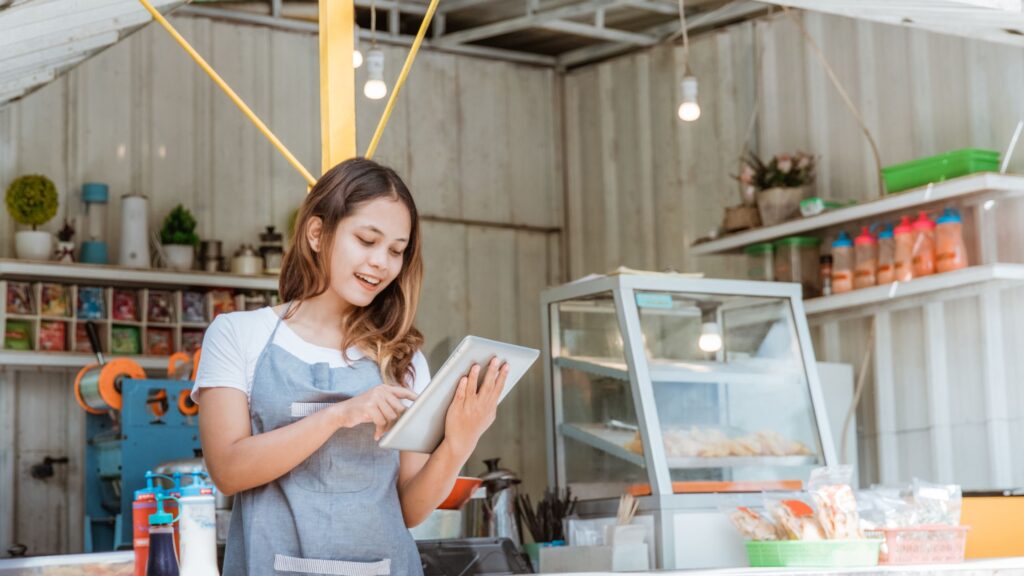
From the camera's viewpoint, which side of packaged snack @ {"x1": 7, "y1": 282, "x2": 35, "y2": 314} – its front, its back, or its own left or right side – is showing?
front

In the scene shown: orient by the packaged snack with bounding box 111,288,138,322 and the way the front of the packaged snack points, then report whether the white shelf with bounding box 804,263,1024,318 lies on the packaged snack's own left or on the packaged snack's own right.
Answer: on the packaged snack's own left

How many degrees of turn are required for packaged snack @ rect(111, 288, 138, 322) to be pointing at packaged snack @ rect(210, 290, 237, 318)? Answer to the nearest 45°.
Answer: approximately 90° to its left

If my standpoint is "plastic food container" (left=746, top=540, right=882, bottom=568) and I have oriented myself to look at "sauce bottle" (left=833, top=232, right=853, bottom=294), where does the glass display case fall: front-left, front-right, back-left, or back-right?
front-left

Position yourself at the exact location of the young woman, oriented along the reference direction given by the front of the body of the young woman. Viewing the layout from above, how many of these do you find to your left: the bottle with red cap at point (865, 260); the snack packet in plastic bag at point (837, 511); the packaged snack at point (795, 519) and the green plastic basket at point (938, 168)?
4

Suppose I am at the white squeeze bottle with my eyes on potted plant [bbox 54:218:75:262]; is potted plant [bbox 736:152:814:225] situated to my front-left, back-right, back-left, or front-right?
front-right

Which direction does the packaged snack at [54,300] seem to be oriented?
toward the camera

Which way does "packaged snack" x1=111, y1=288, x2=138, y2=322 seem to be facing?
toward the camera

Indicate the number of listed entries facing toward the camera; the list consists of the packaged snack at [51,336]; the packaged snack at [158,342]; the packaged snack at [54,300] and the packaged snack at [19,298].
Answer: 4

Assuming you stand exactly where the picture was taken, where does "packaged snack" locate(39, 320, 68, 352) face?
facing the viewer

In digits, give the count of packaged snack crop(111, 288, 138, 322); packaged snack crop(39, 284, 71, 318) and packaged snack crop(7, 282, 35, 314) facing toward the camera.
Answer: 3
